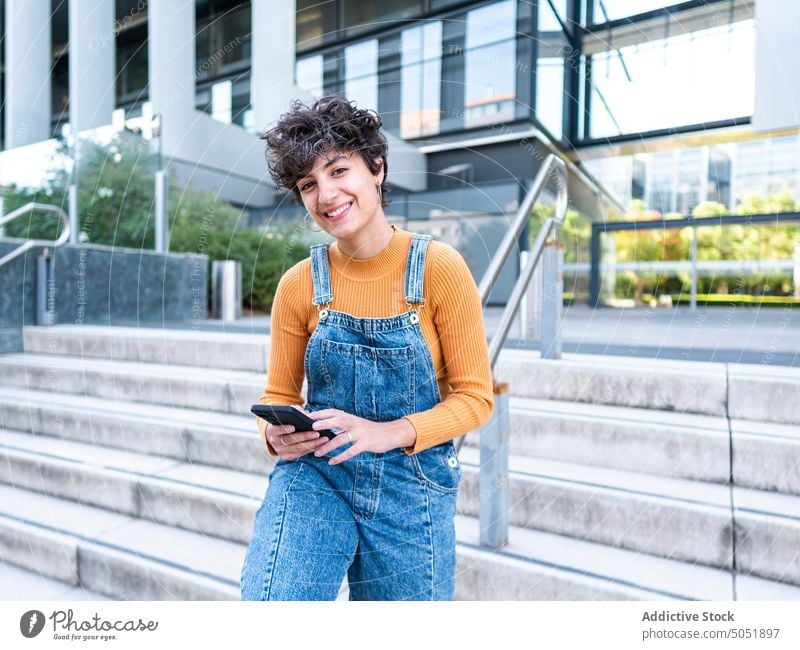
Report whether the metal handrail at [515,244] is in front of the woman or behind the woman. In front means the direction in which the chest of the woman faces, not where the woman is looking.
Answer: behind

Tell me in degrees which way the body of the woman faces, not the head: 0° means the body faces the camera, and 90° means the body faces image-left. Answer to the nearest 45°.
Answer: approximately 0°
